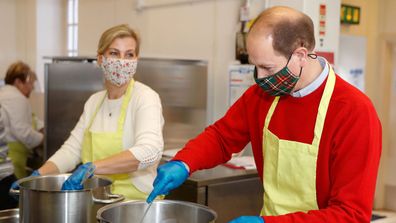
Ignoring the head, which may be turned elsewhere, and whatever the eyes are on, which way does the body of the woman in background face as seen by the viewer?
to the viewer's right

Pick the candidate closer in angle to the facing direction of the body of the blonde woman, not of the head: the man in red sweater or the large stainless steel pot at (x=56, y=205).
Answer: the large stainless steel pot

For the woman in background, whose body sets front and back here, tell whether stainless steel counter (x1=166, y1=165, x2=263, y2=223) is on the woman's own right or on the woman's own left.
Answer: on the woman's own right

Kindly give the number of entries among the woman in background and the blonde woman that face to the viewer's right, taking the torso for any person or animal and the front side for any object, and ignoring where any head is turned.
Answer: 1

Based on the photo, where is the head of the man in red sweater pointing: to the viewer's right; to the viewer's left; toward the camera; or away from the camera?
to the viewer's left

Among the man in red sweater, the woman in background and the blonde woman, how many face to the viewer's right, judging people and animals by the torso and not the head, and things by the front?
1

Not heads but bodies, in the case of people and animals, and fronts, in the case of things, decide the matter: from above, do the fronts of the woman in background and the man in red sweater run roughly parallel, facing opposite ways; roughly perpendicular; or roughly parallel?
roughly parallel, facing opposite ways

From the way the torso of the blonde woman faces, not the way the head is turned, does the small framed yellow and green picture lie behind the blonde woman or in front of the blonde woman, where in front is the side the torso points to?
behind

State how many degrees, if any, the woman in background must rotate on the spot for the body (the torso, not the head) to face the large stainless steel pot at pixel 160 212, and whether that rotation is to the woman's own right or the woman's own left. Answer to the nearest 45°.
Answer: approximately 90° to the woman's own right

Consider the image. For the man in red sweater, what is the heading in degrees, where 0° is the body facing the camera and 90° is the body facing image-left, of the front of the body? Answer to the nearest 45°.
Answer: approximately 45°

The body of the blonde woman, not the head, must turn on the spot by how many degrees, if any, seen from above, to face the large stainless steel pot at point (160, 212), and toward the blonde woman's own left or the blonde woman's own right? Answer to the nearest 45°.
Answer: approximately 45° to the blonde woman's own left

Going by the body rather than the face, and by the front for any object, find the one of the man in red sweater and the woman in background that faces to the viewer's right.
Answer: the woman in background

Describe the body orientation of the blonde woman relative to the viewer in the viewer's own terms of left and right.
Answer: facing the viewer and to the left of the viewer
